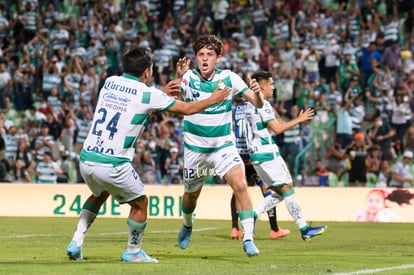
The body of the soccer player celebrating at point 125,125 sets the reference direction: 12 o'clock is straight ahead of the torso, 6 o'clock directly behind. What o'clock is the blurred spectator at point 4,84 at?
The blurred spectator is roughly at 10 o'clock from the soccer player celebrating.

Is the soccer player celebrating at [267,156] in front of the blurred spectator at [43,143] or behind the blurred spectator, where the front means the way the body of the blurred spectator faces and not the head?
in front

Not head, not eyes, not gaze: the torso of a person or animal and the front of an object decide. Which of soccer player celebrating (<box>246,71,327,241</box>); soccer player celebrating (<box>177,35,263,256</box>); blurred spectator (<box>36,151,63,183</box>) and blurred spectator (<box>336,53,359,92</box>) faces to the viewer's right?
soccer player celebrating (<box>246,71,327,241</box>)

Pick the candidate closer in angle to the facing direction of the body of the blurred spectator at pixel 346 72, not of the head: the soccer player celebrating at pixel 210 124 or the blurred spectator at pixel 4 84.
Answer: the soccer player celebrating

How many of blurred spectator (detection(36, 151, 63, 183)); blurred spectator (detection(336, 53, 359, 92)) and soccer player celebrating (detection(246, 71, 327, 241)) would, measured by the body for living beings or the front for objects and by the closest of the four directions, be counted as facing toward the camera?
2

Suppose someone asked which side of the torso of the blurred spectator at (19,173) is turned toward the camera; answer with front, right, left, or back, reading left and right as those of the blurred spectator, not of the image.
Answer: front

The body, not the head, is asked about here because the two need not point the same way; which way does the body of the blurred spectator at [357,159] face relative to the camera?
toward the camera
